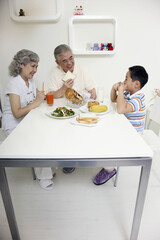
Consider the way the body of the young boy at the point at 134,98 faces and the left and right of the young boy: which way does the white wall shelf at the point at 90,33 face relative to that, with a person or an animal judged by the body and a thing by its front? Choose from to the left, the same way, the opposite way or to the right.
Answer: to the left

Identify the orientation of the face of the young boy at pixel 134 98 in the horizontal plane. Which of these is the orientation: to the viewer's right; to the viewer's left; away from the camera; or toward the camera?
to the viewer's left

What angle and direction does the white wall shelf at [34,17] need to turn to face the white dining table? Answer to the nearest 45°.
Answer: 0° — it already faces it

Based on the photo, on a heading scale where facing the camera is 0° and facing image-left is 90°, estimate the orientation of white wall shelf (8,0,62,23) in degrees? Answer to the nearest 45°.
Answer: approximately 0°

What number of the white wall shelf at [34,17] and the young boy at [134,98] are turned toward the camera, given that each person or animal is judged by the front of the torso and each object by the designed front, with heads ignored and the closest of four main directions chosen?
1

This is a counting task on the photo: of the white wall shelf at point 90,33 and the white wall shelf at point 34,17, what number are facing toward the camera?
2

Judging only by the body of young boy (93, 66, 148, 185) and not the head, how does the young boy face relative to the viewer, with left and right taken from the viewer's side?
facing to the left of the viewer

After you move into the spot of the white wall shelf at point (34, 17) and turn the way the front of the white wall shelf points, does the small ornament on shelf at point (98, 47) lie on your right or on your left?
on your left

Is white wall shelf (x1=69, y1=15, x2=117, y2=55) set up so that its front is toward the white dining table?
yes

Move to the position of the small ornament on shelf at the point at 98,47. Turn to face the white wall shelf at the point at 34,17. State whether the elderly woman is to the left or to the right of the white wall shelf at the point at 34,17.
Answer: left

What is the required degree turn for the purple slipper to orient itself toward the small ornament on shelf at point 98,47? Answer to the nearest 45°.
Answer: approximately 135° to its right

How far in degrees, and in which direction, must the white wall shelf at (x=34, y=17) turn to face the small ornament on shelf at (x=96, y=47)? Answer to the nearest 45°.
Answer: approximately 90° to its left

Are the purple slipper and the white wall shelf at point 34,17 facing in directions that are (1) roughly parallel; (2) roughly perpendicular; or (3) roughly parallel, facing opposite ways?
roughly perpendicular
